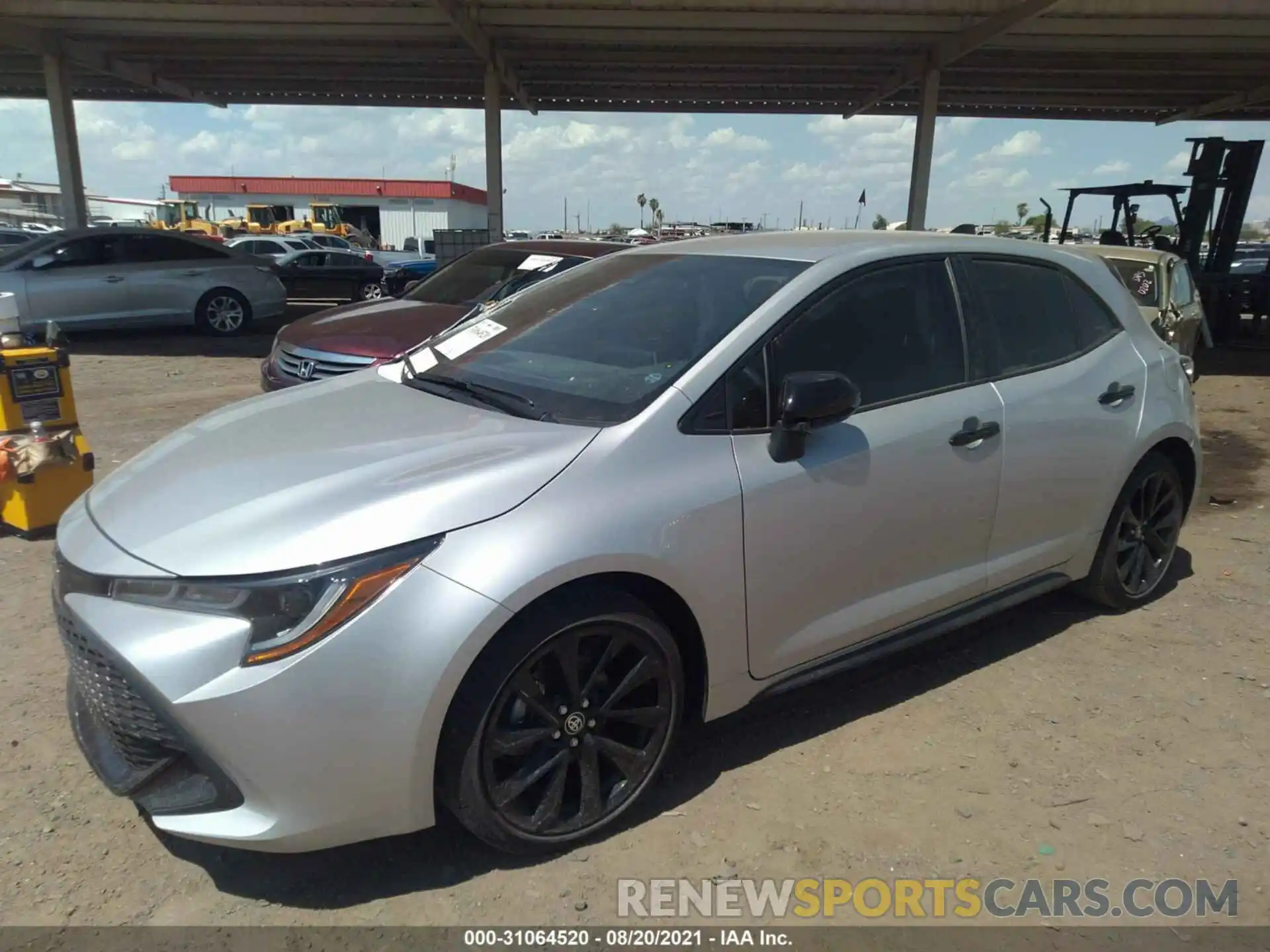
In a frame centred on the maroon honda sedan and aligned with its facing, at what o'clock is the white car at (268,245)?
The white car is roughly at 4 o'clock from the maroon honda sedan.

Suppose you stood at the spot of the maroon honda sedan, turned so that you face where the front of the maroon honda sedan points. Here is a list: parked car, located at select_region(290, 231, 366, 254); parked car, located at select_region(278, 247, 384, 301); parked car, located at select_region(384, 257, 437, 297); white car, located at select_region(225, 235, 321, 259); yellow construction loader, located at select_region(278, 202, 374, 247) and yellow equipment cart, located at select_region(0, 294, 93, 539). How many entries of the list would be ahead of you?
1

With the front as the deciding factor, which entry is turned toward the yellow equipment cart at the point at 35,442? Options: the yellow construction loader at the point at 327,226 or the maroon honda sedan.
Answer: the maroon honda sedan

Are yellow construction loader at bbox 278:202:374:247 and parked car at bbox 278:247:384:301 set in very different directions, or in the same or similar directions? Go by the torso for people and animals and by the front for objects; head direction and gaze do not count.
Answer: very different directions

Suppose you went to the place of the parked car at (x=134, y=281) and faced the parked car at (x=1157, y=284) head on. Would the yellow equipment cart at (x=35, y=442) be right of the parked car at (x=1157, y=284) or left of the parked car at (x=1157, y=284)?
right

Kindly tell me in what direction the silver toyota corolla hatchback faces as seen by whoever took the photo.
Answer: facing the viewer and to the left of the viewer

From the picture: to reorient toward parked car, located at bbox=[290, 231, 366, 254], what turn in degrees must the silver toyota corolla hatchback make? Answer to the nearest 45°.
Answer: approximately 135° to its right
